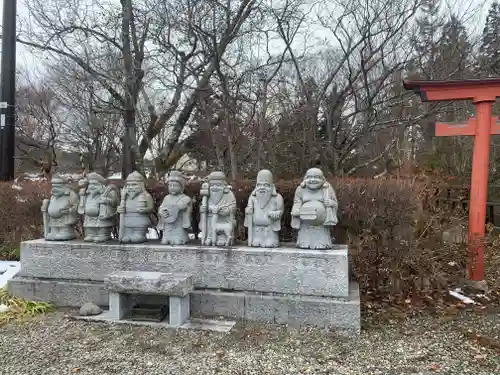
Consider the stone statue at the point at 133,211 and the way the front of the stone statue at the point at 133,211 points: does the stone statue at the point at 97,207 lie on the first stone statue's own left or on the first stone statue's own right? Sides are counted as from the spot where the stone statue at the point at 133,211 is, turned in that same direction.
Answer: on the first stone statue's own right

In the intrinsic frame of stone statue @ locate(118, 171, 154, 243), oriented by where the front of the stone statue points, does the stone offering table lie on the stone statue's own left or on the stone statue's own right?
on the stone statue's own left

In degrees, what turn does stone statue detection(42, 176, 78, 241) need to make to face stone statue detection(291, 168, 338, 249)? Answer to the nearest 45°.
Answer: approximately 90° to its left

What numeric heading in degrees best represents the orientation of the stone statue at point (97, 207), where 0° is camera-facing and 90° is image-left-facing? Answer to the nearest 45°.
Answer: approximately 45°

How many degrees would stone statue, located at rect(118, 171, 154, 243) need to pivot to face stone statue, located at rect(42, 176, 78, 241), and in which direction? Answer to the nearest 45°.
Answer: approximately 90° to its right

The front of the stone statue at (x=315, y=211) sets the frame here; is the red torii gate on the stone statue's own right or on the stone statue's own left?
on the stone statue's own left

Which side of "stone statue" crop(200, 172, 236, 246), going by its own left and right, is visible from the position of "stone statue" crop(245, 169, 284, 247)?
left

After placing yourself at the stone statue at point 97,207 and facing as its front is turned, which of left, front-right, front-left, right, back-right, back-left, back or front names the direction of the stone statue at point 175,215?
left
